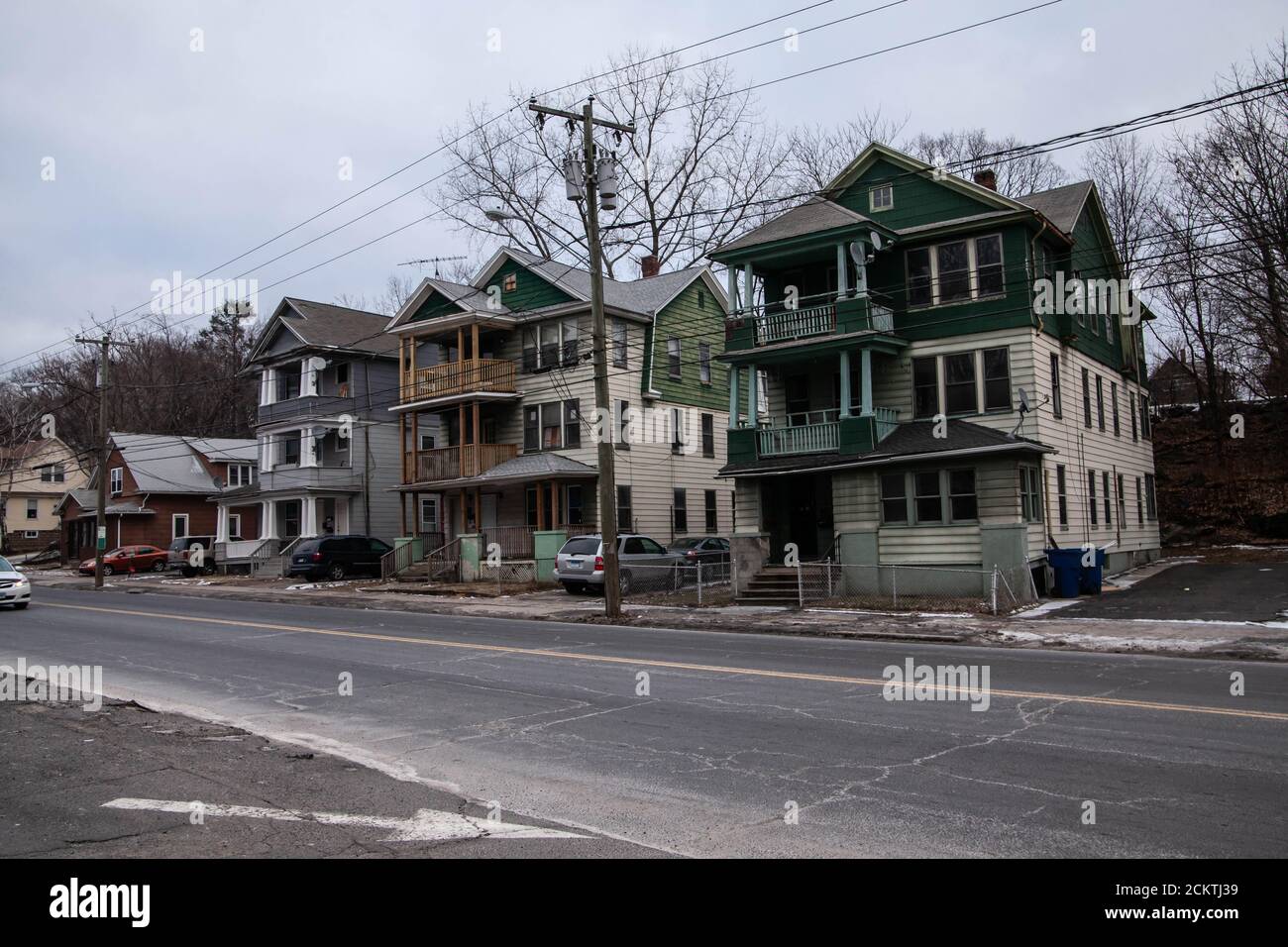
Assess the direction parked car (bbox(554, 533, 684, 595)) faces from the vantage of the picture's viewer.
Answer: facing away from the viewer and to the right of the viewer

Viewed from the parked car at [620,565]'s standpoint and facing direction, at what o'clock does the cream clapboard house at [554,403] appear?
The cream clapboard house is roughly at 10 o'clock from the parked car.

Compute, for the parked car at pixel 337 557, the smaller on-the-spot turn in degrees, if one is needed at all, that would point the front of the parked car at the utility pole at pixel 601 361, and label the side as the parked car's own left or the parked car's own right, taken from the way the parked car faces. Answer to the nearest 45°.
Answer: approximately 135° to the parked car's own right

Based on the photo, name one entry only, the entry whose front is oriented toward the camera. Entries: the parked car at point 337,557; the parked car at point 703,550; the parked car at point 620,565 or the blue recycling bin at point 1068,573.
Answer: the blue recycling bin

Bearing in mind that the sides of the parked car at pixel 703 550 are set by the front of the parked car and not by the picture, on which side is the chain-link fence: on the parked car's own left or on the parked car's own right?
on the parked car's own right

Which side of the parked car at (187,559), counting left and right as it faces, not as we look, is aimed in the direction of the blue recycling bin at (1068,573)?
right

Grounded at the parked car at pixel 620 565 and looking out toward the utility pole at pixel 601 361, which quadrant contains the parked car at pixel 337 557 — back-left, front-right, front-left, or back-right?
back-right

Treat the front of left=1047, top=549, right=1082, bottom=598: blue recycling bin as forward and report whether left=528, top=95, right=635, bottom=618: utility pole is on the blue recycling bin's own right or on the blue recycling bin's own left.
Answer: on the blue recycling bin's own right

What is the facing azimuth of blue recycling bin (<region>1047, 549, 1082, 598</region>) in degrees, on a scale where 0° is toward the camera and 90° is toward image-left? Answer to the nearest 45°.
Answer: approximately 0°
